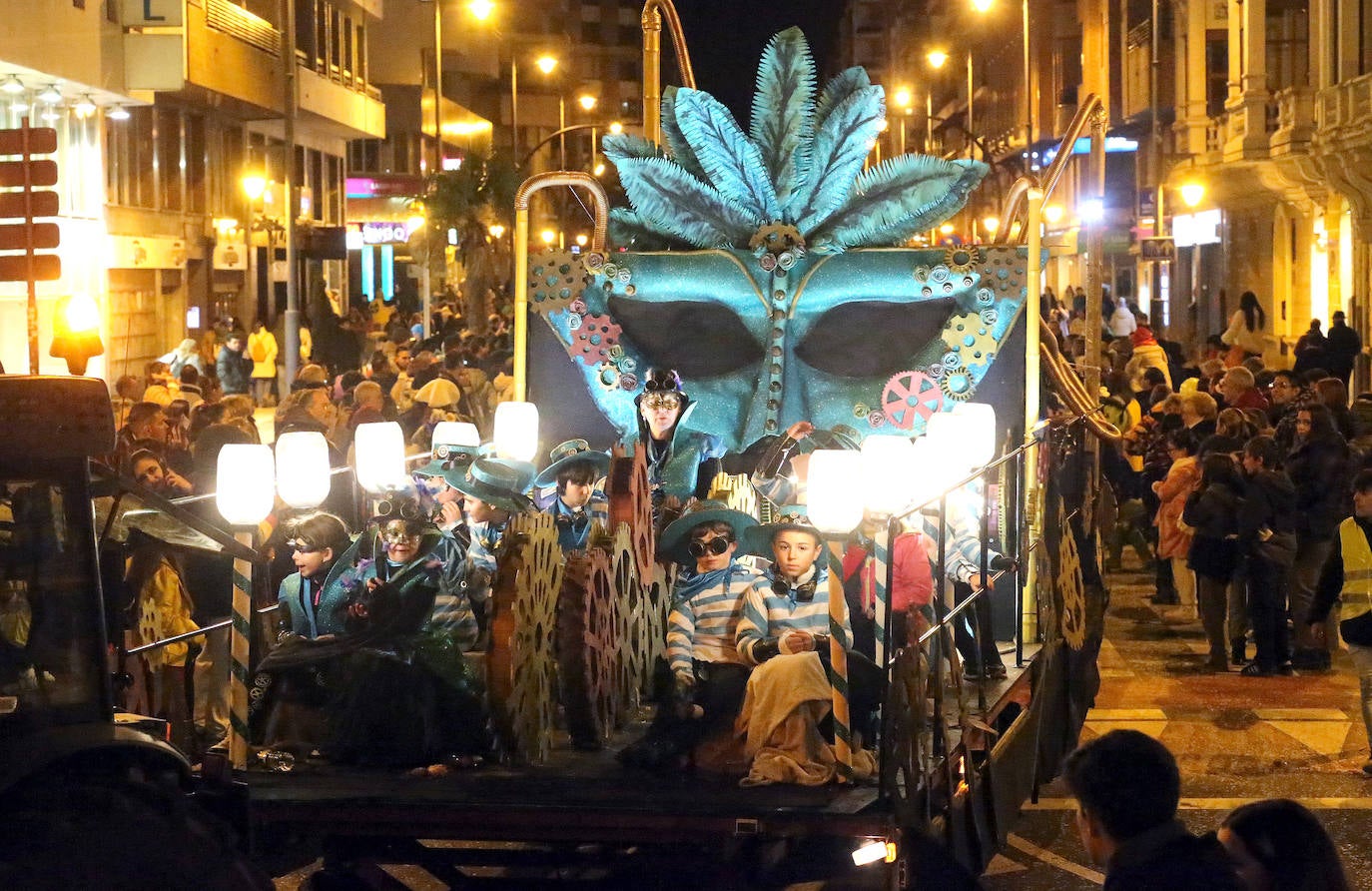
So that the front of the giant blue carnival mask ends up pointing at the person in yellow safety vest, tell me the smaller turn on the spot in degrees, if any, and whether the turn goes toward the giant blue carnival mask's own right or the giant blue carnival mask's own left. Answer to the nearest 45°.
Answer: approximately 90° to the giant blue carnival mask's own left

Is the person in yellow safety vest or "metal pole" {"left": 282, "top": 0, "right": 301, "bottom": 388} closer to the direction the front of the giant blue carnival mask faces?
the person in yellow safety vest

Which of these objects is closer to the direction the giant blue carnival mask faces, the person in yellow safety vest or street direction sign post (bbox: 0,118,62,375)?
the person in yellow safety vest

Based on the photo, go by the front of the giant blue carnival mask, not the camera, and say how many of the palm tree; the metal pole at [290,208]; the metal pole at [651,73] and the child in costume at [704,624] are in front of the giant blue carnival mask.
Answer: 1

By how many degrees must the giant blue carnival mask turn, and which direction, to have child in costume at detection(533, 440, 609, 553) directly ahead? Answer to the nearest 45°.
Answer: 0° — it already faces them

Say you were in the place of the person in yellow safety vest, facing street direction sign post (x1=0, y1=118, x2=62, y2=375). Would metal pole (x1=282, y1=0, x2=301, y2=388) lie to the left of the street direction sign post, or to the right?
right

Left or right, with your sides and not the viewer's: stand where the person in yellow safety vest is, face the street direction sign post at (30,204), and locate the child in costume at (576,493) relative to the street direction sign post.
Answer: left

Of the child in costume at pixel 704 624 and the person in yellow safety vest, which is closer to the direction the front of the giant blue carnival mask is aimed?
the child in costume

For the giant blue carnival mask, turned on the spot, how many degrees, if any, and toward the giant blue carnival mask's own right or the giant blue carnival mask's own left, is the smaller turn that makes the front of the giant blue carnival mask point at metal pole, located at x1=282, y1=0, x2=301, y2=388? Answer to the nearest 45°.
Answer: approximately 180°

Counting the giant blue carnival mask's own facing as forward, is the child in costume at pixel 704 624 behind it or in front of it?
in front

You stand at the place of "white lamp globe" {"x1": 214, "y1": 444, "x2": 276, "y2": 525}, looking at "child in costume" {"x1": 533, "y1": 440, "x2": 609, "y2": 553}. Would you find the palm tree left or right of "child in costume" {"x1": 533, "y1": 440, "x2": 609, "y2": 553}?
left

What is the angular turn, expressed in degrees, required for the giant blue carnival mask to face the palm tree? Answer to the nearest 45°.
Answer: approximately 180°

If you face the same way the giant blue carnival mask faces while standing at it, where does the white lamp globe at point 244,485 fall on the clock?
The white lamp globe is roughly at 1 o'clock from the giant blue carnival mask.

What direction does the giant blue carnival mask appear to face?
toward the camera
